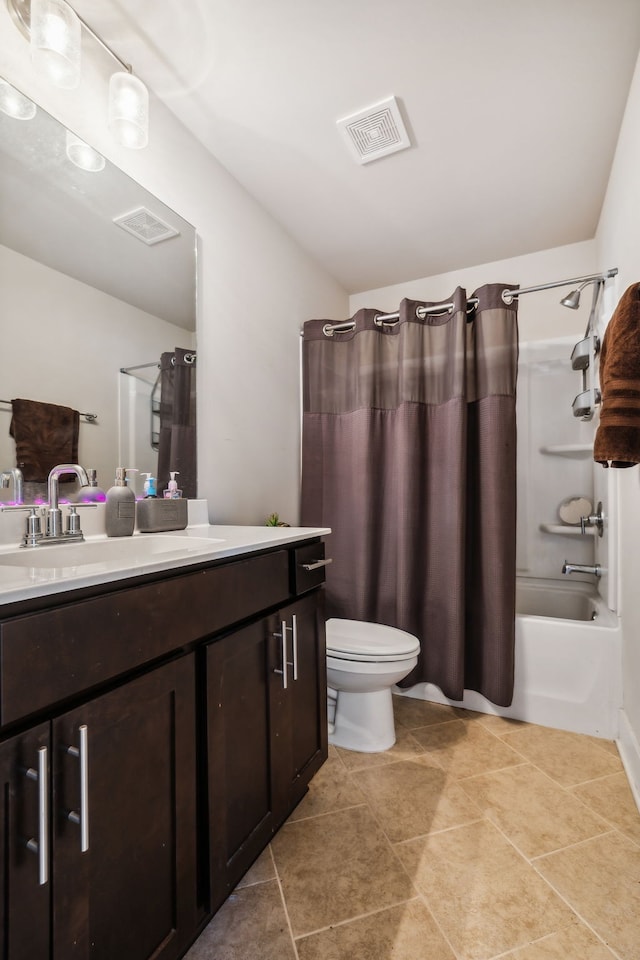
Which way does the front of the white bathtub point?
toward the camera

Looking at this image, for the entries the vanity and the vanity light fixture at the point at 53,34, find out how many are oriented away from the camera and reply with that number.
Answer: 0

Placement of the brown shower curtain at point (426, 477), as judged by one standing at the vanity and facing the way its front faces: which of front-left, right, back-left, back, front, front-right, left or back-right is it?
left

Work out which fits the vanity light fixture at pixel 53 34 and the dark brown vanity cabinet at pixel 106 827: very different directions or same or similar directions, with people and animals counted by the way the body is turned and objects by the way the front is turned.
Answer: same or similar directions

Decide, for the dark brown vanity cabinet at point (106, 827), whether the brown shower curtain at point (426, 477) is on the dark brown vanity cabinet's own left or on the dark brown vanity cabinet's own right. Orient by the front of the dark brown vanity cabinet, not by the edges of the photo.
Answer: on the dark brown vanity cabinet's own left

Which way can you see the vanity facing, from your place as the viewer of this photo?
facing the viewer and to the right of the viewer

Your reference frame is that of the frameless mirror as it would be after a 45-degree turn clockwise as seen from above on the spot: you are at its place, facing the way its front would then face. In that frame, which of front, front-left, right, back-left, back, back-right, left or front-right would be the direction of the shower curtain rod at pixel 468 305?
left

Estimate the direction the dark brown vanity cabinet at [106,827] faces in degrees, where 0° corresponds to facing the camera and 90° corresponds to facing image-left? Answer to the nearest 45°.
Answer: approximately 315°

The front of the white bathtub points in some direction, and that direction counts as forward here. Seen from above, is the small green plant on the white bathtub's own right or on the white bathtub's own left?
on the white bathtub's own right

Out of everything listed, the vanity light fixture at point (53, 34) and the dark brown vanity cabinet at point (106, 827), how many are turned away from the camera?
0

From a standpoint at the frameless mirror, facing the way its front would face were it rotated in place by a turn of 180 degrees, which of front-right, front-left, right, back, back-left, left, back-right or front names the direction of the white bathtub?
back-right
